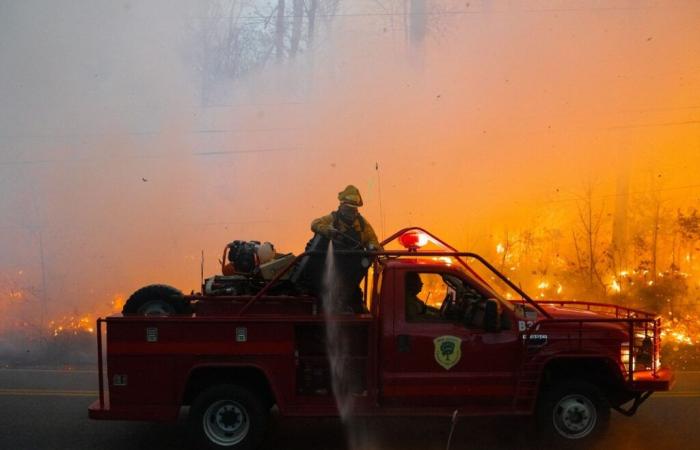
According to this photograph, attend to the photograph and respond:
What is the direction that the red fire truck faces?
to the viewer's right

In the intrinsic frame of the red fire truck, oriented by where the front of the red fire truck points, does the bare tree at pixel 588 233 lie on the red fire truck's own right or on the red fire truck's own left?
on the red fire truck's own left

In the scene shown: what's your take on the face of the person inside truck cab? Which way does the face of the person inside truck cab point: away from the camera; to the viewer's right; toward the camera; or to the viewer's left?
to the viewer's right

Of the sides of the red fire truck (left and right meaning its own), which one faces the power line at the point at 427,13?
left

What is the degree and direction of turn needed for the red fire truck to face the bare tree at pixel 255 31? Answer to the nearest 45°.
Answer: approximately 90° to its left

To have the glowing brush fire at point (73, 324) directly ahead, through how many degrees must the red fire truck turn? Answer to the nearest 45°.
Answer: approximately 135° to its left
